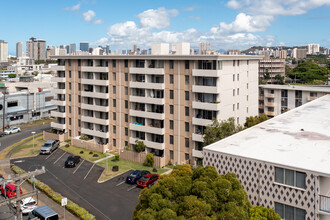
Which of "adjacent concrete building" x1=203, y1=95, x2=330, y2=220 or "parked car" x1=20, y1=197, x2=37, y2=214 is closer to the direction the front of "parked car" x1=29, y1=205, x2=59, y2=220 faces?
the parked car

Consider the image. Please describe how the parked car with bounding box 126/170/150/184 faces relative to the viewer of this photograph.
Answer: facing away from the viewer and to the right of the viewer

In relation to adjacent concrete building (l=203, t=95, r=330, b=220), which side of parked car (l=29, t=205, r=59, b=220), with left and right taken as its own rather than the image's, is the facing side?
back

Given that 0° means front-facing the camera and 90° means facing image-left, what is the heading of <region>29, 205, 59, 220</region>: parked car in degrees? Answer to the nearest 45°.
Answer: approximately 135°

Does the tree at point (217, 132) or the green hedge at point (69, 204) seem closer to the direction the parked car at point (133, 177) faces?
the tree

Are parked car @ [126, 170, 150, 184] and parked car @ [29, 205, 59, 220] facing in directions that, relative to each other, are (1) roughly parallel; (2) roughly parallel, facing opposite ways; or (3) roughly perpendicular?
roughly perpendicular

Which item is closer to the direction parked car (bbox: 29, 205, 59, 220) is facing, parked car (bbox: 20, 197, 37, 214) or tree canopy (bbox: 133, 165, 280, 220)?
the parked car

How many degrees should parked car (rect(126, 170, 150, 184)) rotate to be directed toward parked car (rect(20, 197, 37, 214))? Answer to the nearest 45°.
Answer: approximately 180°

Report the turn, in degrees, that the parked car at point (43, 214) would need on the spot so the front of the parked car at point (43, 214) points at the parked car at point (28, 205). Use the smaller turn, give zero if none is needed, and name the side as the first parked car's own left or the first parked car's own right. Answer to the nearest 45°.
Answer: approximately 45° to the first parked car's own right

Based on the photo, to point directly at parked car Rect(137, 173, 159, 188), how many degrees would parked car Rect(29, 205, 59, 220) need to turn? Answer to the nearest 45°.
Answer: approximately 90° to its right
